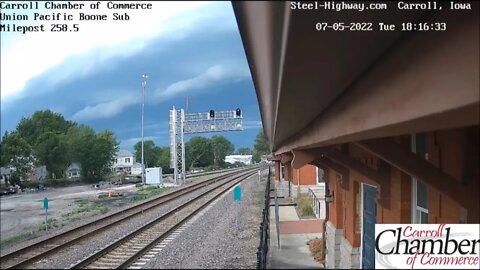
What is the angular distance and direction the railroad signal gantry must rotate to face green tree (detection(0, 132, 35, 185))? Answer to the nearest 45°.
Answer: approximately 45° to its right

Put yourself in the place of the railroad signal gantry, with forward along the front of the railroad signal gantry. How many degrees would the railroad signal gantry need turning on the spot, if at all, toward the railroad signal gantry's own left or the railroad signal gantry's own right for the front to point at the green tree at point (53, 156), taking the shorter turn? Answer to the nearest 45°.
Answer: approximately 90° to the railroad signal gantry's own right

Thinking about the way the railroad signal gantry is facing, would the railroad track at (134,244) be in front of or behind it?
in front

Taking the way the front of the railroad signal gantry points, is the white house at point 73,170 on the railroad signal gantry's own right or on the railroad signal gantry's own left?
on the railroad signal gantry's own right

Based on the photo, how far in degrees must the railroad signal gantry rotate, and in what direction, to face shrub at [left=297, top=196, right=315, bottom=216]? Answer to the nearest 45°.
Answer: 0° — it already faces it

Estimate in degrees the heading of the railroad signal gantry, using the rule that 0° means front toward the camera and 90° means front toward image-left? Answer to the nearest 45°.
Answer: approximately 0°

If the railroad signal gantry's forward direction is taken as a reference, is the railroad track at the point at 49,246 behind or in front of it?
in front

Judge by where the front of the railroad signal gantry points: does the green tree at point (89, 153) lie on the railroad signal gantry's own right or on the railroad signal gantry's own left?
on the railroad signal gantry's own right
